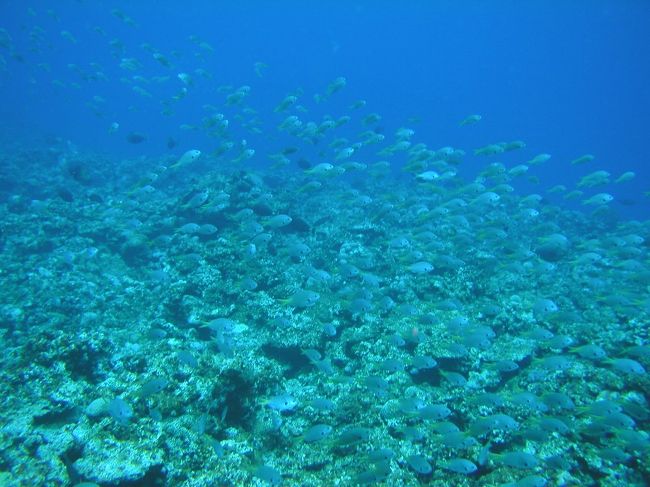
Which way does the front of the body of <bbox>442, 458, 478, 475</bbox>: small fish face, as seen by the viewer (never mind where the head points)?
to the viewer's right

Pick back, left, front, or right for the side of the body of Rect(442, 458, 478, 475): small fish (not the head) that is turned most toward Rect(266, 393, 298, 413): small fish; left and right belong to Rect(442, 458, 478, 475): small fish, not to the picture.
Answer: back
